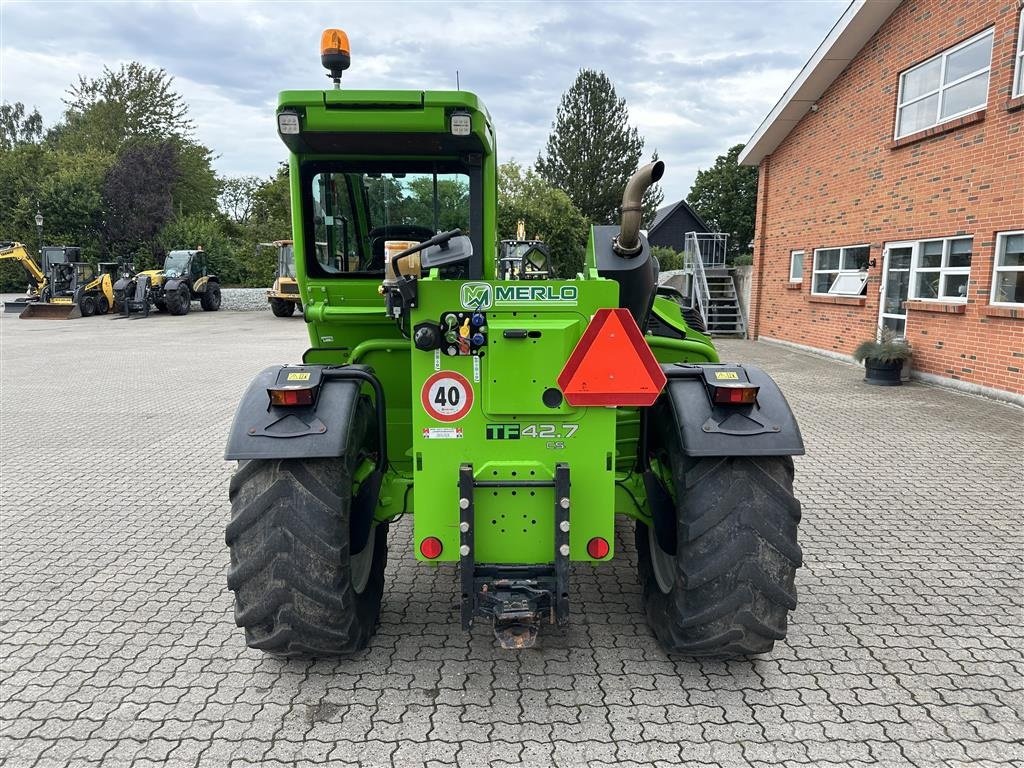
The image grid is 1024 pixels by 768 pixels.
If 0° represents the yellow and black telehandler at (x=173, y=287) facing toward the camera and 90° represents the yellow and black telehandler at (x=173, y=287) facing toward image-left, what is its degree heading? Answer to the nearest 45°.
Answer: approximately 45°

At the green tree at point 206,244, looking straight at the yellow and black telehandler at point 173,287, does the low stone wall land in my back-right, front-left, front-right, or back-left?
front-left

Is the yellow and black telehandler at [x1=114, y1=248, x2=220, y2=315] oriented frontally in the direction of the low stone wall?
no

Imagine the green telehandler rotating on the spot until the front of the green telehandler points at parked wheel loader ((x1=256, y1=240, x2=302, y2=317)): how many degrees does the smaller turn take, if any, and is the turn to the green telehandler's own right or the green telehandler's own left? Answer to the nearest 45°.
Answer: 0° — it already faces it

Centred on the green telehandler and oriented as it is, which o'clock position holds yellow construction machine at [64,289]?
The yellow construction machine is roughly at 11 o'clock from the green telehandler.

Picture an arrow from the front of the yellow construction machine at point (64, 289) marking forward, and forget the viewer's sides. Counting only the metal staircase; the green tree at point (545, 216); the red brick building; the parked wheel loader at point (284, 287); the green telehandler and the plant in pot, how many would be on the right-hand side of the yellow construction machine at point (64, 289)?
0

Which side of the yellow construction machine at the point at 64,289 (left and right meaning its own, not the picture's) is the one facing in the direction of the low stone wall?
back

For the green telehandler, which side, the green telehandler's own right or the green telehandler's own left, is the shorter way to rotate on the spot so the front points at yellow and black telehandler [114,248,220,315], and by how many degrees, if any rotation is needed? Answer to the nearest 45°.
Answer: approximately 45° to the green telehandler's own left

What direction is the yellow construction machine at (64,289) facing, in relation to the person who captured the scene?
facing the viewer and to the left of the viewer

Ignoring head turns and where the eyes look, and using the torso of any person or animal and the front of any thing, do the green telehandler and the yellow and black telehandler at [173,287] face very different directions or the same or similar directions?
very different directions

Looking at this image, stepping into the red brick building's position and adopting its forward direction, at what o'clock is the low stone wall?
The low stone wall is roughly at 2 o'clock from the red brick building.

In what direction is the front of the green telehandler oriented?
away from the camera

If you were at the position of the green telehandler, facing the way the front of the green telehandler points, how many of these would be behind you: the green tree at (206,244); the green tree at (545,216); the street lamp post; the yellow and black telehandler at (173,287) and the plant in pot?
0

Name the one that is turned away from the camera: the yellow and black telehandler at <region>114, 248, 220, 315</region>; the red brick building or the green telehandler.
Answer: the green telehandler

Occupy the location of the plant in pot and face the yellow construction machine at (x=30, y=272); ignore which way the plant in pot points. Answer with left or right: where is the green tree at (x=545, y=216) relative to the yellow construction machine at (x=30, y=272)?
right

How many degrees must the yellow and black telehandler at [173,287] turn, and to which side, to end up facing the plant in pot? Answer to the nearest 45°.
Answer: approximately 90° to its left

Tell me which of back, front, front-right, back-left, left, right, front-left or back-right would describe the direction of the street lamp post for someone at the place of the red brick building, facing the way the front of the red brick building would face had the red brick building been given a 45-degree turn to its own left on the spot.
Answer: right

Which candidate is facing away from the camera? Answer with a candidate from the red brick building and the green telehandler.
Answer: the green telehandler
